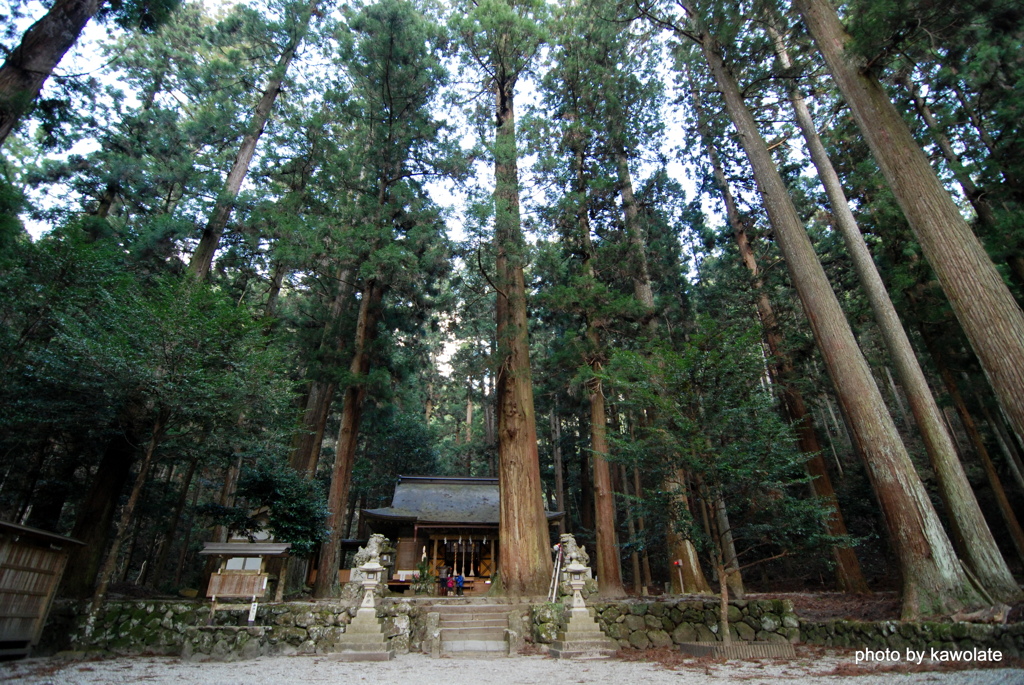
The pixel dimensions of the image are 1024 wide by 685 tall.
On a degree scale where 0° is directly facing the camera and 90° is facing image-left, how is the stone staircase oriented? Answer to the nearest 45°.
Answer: approximately 0°

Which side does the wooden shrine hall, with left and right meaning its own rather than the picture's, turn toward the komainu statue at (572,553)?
front

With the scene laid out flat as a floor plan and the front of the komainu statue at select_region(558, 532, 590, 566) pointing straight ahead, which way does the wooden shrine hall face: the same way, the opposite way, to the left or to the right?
to the left

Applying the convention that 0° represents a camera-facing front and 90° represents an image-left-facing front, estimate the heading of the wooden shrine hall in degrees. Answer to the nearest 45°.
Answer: approximately 0°

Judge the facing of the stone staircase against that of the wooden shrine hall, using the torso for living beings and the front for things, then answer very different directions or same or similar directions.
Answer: same or similar directions

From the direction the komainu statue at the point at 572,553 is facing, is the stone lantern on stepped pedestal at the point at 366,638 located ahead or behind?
ahead

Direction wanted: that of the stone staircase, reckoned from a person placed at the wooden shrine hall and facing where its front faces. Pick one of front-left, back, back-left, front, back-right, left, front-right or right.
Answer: front

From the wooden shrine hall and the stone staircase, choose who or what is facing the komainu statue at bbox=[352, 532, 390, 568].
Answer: the wooden shrine hall

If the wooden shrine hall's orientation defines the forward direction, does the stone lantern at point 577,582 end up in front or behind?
in front

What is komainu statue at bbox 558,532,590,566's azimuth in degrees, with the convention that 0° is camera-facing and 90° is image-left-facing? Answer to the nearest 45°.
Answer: approximately 90°
